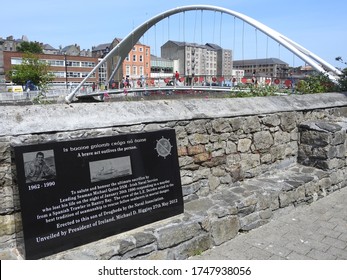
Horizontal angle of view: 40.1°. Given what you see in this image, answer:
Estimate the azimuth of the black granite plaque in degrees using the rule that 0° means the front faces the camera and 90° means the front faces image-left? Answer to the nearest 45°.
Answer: approximately 315°

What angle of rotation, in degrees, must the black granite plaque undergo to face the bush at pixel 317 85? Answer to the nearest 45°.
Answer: approximately 90° to its left
